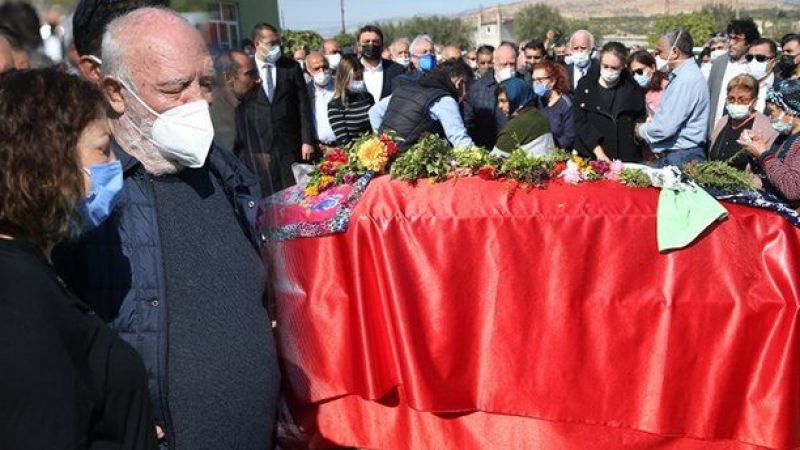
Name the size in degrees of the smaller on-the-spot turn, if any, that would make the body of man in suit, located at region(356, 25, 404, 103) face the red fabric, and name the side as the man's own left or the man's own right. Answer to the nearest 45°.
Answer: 0° — they already face it

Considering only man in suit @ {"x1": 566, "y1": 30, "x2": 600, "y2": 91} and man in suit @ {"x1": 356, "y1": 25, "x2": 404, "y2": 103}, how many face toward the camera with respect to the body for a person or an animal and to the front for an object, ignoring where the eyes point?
2

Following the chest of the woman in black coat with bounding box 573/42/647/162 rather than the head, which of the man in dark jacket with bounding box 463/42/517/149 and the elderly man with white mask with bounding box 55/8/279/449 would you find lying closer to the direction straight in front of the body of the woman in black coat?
the elderly man with white mask

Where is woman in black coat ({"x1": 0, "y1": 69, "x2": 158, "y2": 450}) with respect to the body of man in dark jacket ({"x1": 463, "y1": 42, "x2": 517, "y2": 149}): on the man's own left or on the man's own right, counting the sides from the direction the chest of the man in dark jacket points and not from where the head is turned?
on the man's own right

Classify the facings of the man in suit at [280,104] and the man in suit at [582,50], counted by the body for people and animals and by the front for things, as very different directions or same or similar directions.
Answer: same or similar directions

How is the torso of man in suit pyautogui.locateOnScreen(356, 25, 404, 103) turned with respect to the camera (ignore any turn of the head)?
toward the camera

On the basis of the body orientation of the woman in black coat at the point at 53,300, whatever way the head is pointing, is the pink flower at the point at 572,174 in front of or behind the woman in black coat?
in front

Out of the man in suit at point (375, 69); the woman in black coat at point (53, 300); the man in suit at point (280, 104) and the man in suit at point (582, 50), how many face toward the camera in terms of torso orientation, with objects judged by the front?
3

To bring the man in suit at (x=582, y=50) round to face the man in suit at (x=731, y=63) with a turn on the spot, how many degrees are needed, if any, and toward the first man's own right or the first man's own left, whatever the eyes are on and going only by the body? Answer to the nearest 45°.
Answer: approximately 90° to the first man's own left

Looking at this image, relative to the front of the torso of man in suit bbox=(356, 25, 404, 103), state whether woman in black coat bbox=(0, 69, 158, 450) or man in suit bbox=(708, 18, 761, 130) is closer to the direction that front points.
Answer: the woman in black coat

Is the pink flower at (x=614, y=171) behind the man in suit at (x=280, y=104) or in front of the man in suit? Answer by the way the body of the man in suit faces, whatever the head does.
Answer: in front

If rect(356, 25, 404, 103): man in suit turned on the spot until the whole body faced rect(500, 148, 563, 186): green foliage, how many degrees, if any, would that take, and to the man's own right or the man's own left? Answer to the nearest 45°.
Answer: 0° — they already face it

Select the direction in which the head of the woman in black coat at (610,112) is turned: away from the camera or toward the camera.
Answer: toward the camera

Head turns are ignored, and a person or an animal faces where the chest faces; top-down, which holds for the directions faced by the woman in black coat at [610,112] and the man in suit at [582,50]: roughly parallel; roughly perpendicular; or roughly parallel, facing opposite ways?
roughly parallel

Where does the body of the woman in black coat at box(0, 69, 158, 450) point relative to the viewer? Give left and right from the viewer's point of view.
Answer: facing to the right of the viewer

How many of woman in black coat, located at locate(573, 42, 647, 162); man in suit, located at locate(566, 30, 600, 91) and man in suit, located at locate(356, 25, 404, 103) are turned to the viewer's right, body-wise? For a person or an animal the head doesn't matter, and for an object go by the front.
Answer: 0

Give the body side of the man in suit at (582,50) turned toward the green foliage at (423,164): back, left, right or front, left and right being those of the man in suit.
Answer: front

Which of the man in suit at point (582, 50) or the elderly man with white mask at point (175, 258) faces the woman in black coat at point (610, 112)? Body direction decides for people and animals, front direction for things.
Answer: the man in suit

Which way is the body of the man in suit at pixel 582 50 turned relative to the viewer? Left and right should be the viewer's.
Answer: facing the viewer

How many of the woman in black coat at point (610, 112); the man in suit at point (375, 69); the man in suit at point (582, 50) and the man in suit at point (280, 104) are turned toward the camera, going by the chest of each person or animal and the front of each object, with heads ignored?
4
